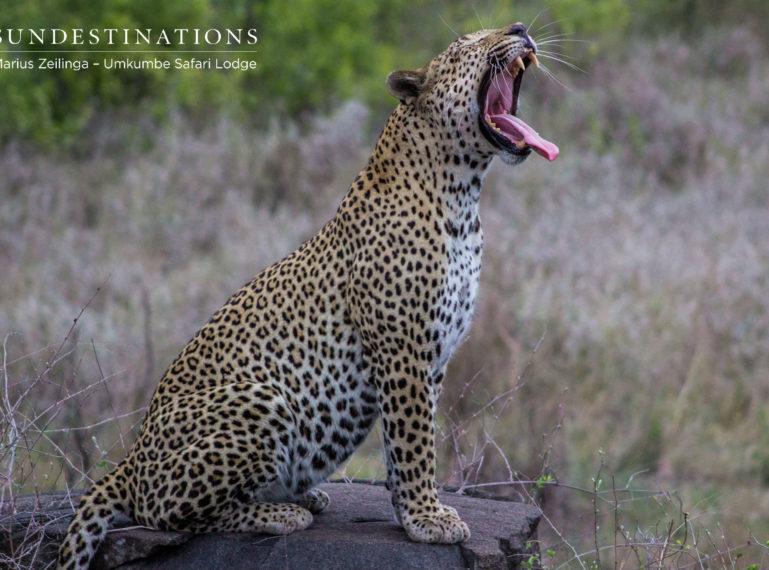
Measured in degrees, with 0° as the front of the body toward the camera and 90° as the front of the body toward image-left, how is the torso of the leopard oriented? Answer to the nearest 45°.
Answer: approximately 270°
